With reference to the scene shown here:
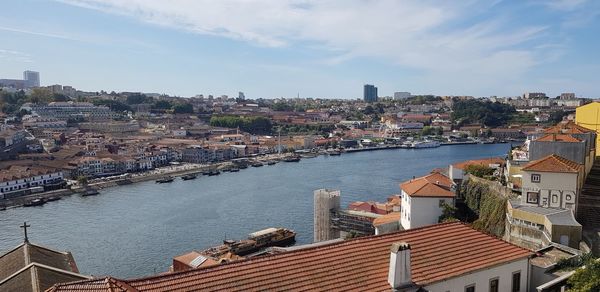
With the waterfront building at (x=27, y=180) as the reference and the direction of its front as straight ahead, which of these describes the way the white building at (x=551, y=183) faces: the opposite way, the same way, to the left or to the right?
to the right

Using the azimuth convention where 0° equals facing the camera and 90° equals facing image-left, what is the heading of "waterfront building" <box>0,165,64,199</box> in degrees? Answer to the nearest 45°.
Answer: approximately 315°

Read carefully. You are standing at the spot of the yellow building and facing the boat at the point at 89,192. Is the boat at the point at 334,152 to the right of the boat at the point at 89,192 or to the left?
right

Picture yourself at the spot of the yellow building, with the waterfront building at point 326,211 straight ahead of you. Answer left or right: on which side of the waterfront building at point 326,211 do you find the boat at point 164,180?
right

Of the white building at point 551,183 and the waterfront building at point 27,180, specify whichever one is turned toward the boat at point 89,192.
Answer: the waterfront building

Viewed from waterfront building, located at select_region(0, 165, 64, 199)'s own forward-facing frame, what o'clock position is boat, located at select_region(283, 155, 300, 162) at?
The boat is roughly at 10 o'clock from the waterfront building.

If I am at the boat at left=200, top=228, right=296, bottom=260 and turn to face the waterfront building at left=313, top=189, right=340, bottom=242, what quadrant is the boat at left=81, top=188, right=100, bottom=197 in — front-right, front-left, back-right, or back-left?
back-left

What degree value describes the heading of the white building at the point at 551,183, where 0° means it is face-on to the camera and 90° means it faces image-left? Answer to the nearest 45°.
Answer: approximately 0°
